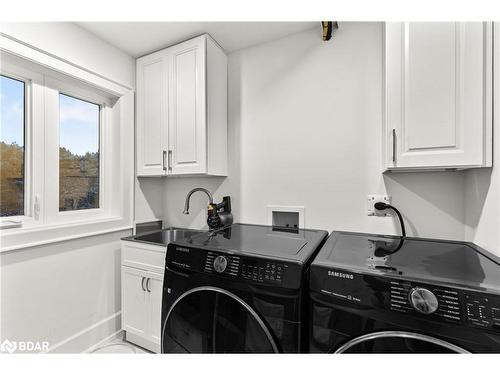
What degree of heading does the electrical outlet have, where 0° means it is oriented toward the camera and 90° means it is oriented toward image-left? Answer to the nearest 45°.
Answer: approximately 0°

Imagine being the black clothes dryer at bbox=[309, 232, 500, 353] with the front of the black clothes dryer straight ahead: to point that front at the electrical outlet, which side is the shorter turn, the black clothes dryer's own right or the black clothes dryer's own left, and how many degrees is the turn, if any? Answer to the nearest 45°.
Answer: approximately 180°

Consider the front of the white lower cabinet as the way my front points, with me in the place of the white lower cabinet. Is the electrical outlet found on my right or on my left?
on my left

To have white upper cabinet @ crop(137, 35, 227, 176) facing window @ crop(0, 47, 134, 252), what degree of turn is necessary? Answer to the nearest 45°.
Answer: approximately 45° to its right

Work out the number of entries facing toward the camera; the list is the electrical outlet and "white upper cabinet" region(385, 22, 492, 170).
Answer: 2

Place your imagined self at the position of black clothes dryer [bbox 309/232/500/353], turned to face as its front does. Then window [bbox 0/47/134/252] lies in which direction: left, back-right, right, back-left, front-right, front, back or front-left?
right

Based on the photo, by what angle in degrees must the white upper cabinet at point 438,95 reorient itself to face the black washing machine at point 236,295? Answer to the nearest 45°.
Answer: approximately 45° to its right
